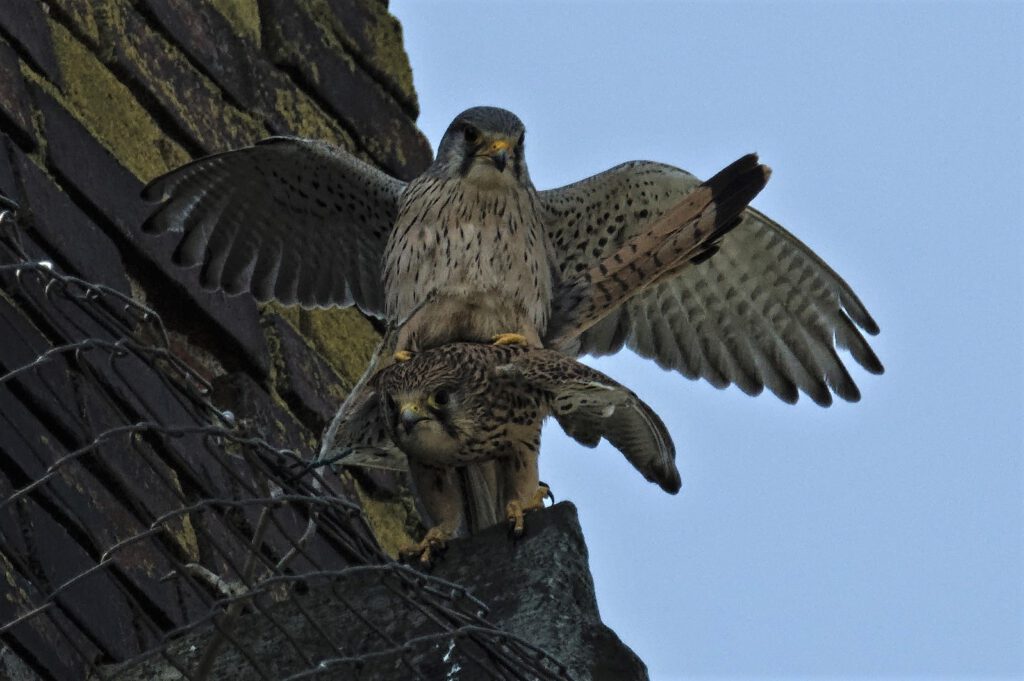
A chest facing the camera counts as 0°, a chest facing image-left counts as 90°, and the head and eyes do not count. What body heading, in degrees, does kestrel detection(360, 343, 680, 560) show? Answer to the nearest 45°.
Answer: approximately 45°

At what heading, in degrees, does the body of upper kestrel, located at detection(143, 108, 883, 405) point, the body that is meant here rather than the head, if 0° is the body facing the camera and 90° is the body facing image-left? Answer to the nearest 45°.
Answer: approximately 0°
